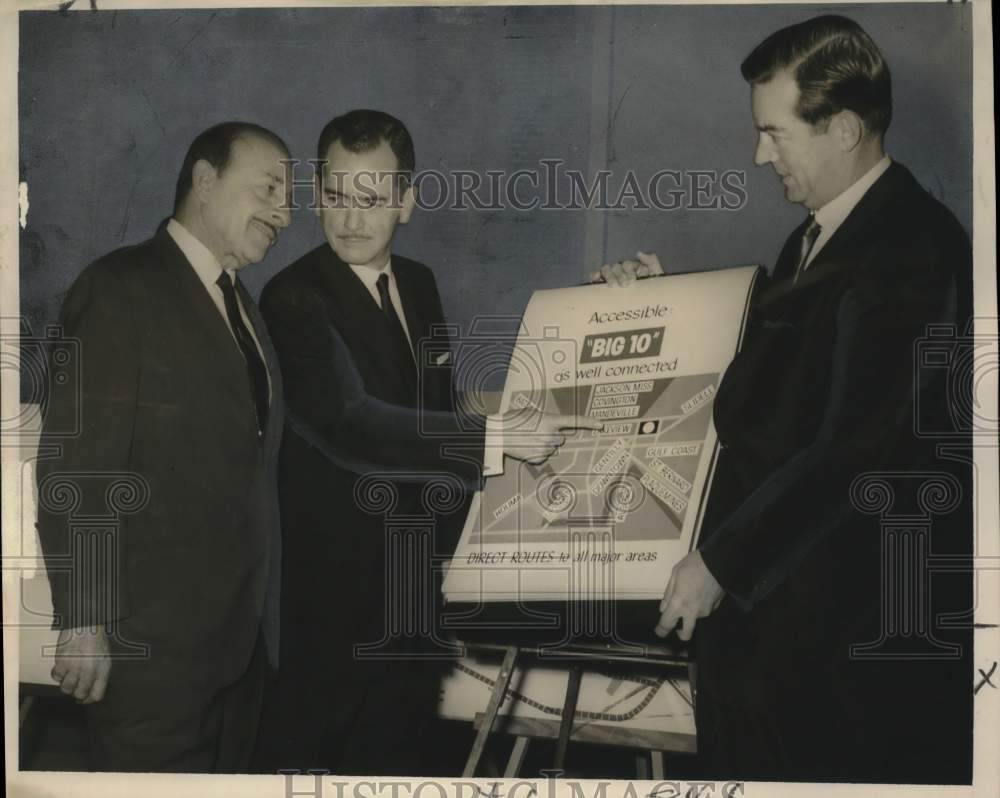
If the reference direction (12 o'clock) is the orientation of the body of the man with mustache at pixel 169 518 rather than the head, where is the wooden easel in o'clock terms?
The wooden easel is roughly at 11 o'clock from the man with mustache.

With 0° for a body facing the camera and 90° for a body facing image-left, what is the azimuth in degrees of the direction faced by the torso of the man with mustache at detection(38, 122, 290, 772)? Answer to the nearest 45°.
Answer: approximately 315°

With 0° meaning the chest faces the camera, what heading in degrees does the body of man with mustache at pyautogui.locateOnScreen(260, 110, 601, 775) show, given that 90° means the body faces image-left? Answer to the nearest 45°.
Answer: approximately 315°
